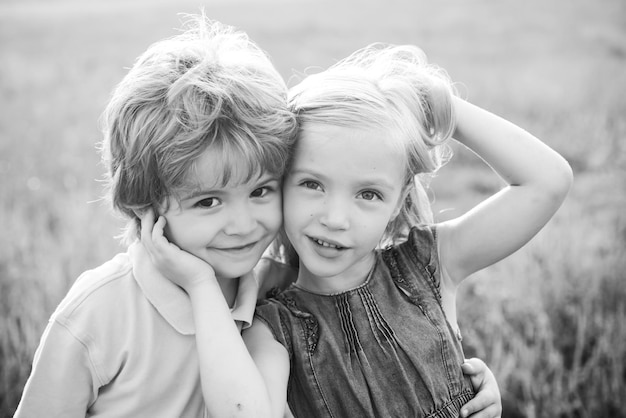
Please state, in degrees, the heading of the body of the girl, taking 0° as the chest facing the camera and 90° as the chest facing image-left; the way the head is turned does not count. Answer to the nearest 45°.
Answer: approximately 0°

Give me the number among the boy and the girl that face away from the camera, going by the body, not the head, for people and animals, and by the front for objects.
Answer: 0

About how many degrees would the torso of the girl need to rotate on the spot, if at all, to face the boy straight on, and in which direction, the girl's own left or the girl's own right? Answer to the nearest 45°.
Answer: approximately 90° to the girl's own right

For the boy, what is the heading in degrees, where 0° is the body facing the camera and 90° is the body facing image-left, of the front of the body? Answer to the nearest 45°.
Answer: approximately 315°
